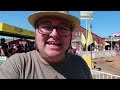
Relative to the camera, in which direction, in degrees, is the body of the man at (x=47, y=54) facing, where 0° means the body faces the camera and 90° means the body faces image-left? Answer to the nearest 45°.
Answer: approximately 0°
